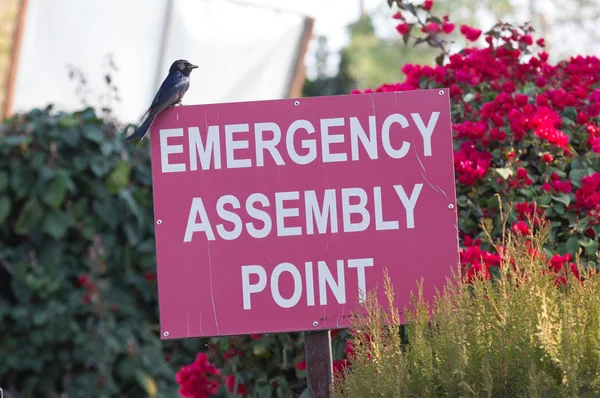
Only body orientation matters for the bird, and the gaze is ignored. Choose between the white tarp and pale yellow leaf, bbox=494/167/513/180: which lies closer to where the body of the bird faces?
the pale yellow leaf

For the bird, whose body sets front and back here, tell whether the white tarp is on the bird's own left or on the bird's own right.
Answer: on the bird's own left

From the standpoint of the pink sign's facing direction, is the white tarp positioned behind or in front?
behind

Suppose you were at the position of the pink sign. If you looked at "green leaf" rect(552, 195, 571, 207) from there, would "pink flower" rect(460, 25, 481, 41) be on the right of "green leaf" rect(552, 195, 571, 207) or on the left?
left

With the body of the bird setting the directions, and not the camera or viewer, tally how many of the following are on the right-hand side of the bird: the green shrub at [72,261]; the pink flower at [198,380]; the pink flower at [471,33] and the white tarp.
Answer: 0

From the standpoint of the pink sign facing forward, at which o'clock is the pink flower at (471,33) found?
The pink flower is roughly at 7 o'clock from the pink sign.

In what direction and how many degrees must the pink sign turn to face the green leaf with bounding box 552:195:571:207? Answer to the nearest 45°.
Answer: approximately 135° to its left

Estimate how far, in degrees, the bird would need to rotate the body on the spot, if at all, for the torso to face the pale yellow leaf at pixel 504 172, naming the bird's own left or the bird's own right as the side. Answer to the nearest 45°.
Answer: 0° — it already faces it

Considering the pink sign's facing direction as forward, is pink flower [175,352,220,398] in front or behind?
behind

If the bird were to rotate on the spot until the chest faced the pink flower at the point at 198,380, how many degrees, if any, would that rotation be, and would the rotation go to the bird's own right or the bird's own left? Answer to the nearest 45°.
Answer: approximately 90° to the bird's own left

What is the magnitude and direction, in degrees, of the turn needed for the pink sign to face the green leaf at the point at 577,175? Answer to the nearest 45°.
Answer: approximately 135° to its left

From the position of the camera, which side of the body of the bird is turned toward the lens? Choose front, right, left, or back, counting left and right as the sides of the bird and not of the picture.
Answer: right

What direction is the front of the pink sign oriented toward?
toward the camera
